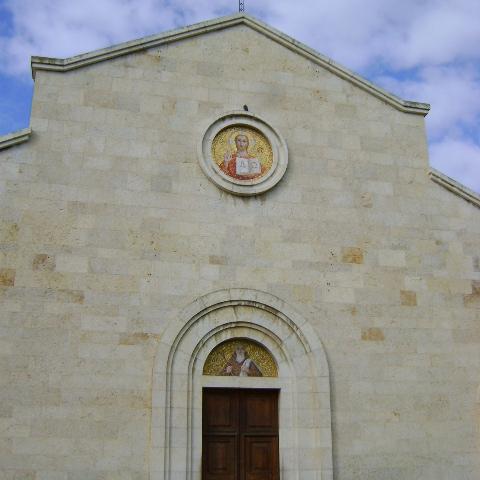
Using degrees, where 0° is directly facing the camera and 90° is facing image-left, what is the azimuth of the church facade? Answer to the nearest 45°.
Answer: approximately 0°
